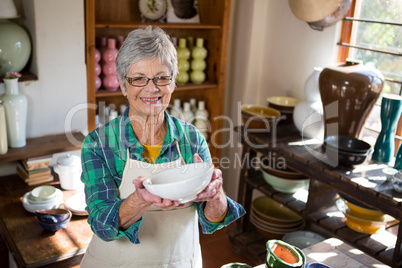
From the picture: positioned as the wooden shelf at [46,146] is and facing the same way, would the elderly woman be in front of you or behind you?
in front

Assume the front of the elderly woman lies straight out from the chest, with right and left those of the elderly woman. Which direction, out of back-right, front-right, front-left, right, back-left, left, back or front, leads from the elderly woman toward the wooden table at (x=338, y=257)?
left

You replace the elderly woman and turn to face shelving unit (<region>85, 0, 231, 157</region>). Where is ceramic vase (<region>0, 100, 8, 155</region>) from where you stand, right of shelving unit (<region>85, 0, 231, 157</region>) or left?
left

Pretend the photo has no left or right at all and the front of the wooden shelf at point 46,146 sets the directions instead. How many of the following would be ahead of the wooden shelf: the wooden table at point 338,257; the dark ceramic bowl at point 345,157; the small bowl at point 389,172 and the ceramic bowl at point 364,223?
4

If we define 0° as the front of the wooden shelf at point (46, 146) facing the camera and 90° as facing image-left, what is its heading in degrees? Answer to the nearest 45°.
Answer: approximately 315°

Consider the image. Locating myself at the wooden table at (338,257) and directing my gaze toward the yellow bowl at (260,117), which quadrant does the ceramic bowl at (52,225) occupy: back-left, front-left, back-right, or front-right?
front-left

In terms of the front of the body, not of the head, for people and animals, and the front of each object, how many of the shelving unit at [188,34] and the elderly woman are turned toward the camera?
2

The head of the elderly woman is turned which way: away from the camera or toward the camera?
toward the camera

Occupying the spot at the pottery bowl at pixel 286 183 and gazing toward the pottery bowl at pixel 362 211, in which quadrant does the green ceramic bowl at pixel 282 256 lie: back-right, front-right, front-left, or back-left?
front-right

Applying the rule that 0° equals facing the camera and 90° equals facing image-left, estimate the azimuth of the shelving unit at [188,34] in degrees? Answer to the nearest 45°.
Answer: approximately 0°

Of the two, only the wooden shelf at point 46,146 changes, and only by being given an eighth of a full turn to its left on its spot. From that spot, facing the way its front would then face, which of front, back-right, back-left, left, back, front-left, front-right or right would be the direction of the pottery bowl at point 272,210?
front

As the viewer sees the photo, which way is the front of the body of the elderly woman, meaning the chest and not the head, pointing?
toward the camera

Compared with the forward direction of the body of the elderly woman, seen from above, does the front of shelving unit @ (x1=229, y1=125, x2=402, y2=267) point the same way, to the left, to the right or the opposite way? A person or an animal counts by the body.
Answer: to the right

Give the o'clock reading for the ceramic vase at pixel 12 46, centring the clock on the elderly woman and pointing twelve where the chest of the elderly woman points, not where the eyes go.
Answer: The ceramic vase is roughly at 5 o'clock from the elderly woman.

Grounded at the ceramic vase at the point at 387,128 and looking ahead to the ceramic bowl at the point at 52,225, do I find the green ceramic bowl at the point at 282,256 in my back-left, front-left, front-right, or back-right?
front-left

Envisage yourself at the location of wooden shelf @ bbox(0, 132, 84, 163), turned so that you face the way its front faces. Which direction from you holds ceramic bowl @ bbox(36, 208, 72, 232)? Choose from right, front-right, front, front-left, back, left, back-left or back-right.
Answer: front-right

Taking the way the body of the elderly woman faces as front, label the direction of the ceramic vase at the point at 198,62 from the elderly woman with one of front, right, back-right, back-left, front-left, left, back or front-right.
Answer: back

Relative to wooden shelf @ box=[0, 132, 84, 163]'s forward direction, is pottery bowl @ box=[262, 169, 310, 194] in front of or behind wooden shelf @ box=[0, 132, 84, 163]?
in front
